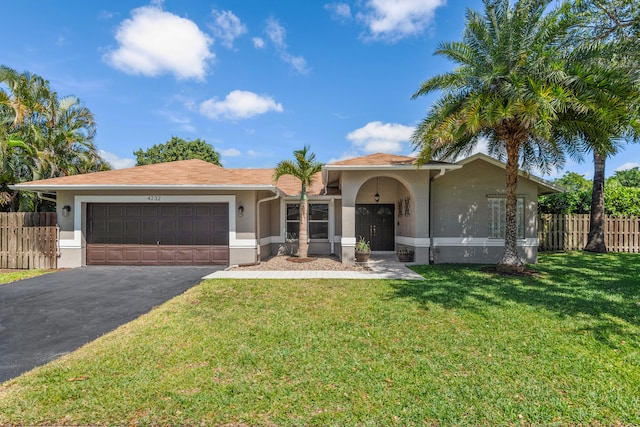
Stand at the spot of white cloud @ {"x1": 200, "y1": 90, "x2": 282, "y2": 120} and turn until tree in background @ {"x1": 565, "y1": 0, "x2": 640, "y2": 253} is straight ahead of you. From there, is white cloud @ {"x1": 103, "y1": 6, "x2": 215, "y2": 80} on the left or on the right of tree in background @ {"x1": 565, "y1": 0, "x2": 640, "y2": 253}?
right

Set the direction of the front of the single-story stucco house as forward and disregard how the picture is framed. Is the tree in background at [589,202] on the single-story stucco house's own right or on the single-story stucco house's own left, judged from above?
on the single-story stucco house's own left

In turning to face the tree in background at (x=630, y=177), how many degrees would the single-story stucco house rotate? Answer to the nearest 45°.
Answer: approximately 135° to its left

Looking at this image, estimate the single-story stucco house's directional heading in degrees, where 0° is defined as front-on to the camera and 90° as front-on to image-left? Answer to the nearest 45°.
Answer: approximately 0°

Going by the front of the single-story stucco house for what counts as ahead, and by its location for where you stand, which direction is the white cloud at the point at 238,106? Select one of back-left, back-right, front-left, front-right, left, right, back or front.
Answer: back

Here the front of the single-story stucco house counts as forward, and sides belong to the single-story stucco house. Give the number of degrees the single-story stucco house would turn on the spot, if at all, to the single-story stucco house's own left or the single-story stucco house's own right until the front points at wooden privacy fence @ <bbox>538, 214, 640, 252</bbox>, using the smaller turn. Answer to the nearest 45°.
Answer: approximately 90° to the single-story stucco house's own left

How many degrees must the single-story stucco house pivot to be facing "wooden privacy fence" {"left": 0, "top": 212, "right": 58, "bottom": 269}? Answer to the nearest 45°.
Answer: approximately 90° to its right

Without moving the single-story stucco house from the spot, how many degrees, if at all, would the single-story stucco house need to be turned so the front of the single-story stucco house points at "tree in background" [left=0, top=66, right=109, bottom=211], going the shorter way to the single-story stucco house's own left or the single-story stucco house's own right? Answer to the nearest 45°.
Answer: approximately 135° to the single-story stucco house's own right
